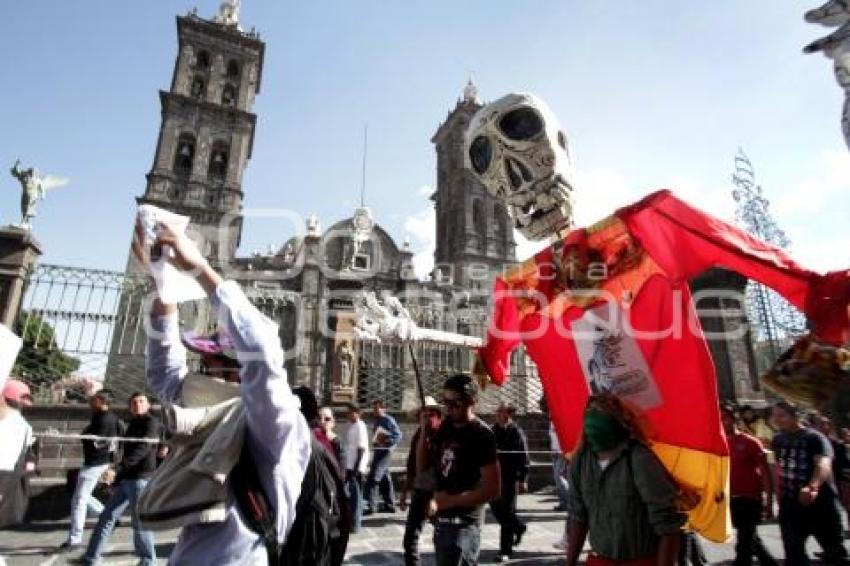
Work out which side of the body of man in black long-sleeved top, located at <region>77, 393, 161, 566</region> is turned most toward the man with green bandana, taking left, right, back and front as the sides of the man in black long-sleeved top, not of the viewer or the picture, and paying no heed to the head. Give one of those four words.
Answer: left

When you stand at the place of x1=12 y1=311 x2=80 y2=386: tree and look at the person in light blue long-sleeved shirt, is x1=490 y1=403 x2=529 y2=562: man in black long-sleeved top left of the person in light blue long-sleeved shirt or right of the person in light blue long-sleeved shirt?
left

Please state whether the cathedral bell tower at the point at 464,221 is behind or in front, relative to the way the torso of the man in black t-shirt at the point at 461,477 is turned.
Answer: behind

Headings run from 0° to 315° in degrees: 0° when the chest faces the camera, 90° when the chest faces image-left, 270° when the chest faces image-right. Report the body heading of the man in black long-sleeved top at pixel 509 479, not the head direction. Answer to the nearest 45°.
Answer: approximately 45°

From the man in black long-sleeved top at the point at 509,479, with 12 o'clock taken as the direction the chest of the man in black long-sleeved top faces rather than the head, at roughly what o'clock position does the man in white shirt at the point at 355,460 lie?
The man in white shirt is roughly at 2 o'clock from the man in black long-sleeved top.

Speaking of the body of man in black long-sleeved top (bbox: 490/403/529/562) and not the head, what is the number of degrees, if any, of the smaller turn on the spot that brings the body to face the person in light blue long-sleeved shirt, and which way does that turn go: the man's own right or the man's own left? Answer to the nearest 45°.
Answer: approximately 45° to the man's own left
